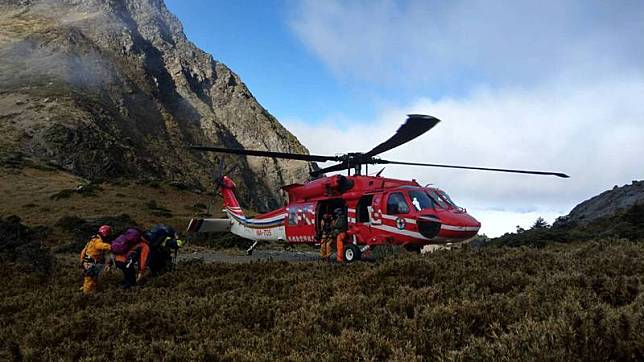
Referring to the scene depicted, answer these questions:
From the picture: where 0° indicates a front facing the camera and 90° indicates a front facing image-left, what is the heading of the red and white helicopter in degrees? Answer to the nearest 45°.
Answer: approximately 315°

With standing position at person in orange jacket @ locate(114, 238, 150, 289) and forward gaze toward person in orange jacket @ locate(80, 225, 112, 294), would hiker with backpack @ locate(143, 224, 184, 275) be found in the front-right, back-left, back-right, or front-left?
back-right

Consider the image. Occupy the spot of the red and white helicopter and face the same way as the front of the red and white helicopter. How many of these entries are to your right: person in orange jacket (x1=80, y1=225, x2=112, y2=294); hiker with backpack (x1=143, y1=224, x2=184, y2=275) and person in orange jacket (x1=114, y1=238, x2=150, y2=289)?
3

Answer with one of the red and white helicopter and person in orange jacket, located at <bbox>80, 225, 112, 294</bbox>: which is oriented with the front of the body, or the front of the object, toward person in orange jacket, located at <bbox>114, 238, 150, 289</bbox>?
person in orange jacket, located at <bbox>80, 225, 112, 294</bbox>

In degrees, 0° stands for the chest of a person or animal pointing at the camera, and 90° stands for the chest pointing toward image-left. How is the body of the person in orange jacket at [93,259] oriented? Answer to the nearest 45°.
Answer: approximately 270°

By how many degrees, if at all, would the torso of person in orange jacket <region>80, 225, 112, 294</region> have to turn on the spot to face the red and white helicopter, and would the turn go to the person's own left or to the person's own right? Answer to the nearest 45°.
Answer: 0° — they already face it

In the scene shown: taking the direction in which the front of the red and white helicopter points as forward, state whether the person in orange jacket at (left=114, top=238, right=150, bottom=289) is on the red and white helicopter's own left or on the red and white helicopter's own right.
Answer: on the red and white helicopter's own right
